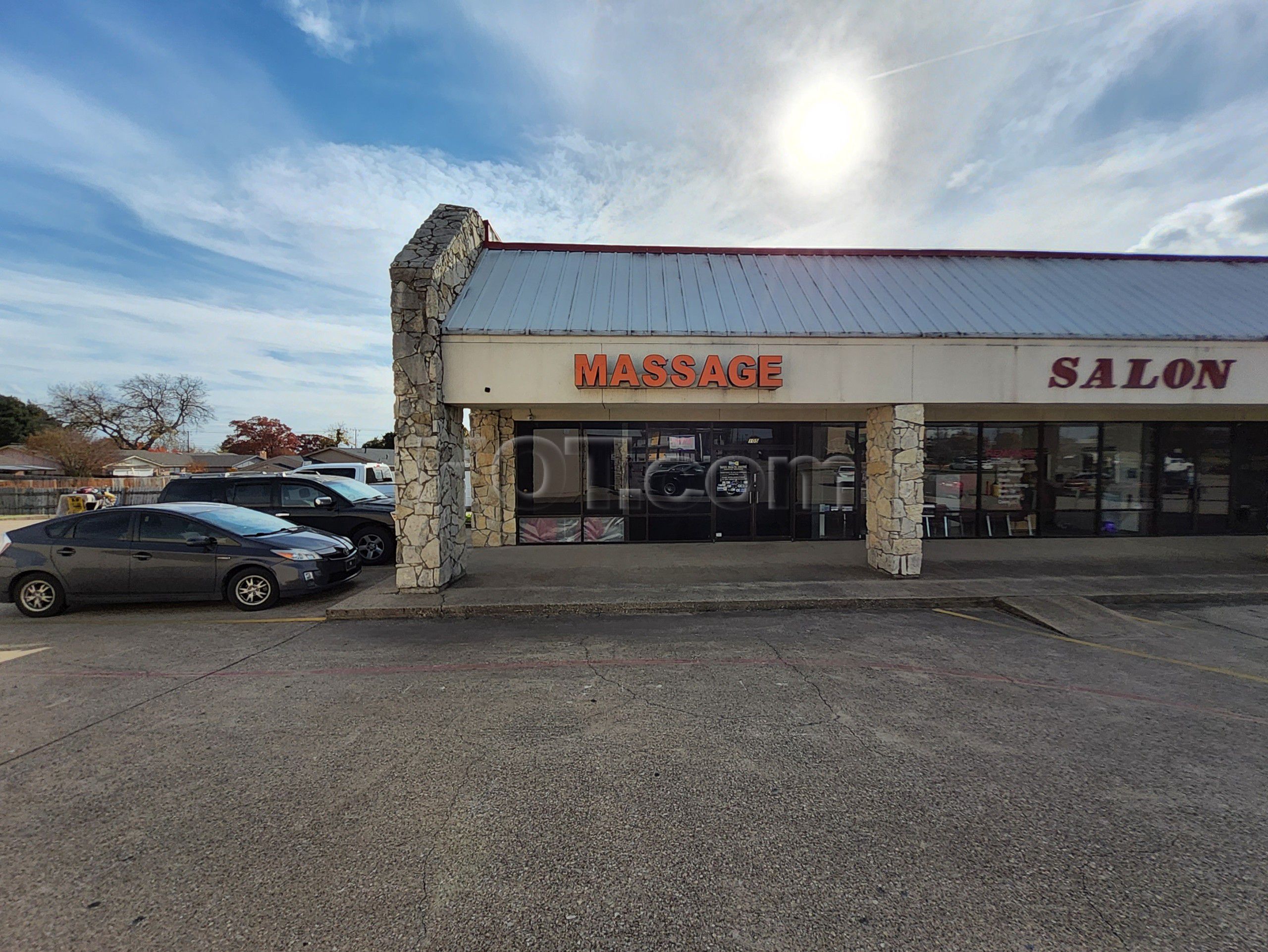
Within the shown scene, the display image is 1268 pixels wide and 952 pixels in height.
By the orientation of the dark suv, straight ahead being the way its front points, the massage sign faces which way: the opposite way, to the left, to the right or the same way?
to the right

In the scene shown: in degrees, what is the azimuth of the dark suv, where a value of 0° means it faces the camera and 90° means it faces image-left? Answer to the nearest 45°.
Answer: approximately 315°

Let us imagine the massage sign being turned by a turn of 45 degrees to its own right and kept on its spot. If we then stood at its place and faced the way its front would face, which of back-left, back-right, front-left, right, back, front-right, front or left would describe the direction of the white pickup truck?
right

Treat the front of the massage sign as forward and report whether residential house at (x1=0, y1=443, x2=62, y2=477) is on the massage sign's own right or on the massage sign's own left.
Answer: on the massage sign's own right

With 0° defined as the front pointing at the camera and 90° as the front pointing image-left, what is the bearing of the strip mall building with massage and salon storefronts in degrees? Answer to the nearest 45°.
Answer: approximately 0°

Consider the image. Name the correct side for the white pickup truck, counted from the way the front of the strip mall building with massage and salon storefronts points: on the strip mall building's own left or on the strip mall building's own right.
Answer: on the strip mall building's own right

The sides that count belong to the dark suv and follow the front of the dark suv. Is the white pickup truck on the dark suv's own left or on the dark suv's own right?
on the dark suv's own left

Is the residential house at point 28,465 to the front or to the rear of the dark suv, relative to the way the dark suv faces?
to the rear

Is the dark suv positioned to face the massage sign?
yes

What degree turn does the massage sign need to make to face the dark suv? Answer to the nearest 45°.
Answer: approximately 90° to its right

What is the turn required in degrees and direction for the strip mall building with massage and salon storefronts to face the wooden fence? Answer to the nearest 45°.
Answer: approximately 90° to its right
